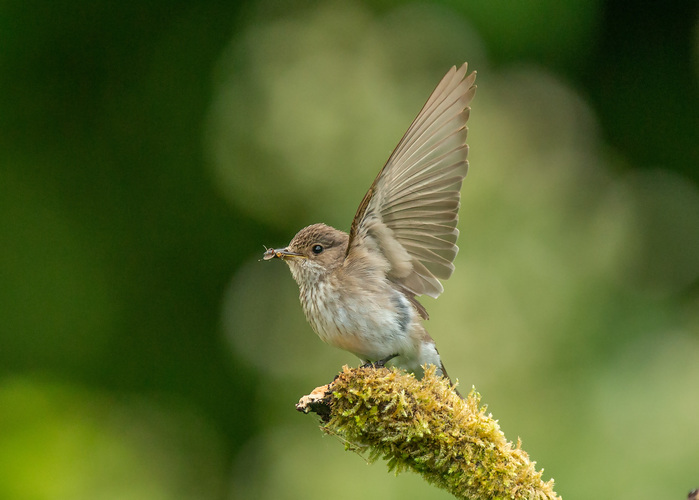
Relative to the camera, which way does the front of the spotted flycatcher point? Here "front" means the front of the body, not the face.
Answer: to the viewer's left
